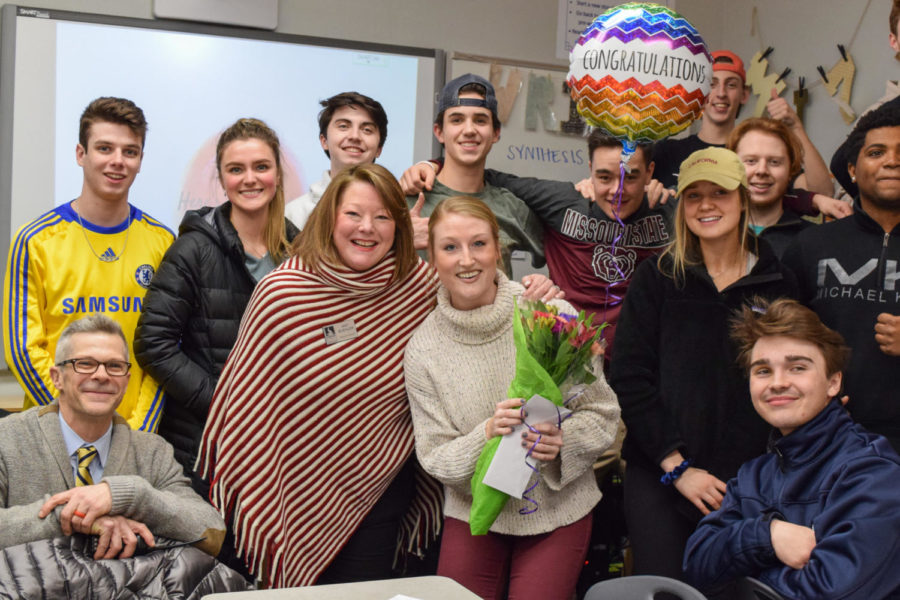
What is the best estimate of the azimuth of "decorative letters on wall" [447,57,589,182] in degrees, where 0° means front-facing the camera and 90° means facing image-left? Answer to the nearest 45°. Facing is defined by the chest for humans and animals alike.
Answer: approximately 0°

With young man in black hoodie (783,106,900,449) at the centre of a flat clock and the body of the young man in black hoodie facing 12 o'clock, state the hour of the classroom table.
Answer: The classroom table is roughly at 1 o'clock from the young man in black hoodie.

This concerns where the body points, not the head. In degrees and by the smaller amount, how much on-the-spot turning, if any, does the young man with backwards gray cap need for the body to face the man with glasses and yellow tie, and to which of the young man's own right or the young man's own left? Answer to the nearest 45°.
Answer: approximately 45° to the young man's own right

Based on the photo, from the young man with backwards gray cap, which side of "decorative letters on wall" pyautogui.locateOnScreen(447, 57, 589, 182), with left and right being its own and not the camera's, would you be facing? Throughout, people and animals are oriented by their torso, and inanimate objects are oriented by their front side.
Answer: front

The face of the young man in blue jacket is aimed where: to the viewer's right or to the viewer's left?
to the viewer's left

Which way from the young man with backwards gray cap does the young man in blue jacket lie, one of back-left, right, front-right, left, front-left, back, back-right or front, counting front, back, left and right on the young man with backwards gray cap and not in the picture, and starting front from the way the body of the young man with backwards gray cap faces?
front-left

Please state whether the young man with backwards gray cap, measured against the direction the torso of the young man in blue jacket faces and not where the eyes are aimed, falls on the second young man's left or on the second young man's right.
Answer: on the second young man's right

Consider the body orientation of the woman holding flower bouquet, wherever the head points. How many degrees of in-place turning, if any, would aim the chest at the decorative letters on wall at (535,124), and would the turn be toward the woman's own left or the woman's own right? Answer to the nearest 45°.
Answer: approximately 180°

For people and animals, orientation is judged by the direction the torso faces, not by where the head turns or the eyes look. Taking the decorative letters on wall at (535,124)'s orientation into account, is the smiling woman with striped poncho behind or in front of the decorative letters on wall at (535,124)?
in front

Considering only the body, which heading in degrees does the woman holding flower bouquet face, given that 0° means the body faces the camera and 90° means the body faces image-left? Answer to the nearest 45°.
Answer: approximately 0°
